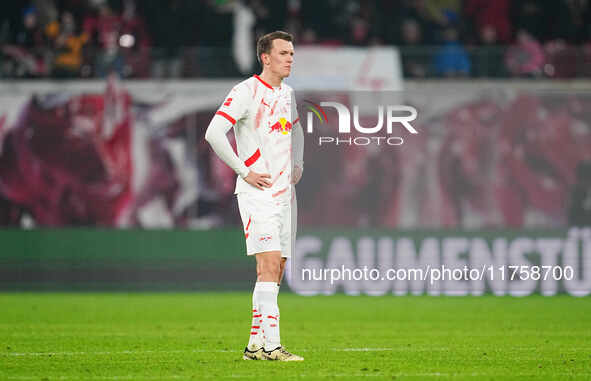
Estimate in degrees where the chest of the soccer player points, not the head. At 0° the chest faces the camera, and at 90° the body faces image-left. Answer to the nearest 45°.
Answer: approximately 315°

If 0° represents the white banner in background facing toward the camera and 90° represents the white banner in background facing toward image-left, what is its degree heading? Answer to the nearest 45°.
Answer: approximately 0°

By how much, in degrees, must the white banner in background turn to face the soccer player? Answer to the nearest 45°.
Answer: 0° — it already faces them

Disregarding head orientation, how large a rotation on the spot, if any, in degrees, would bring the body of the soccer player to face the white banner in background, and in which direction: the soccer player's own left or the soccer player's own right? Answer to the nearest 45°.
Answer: approximately 135° to the soccer player's own left
